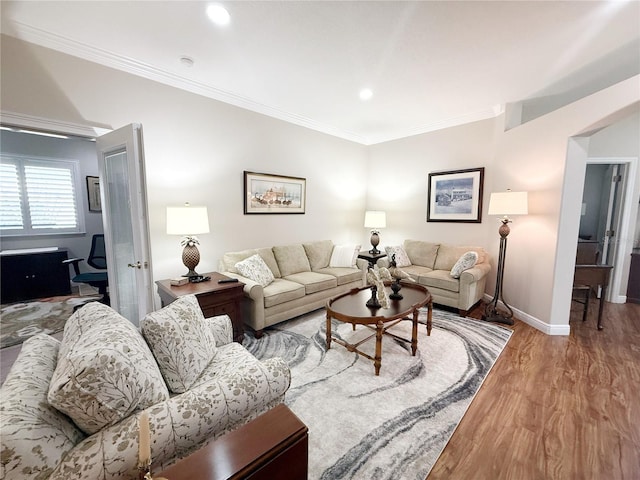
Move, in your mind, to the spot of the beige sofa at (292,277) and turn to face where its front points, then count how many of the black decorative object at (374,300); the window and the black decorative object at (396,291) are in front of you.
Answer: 2

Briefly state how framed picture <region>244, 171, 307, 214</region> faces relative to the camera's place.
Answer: facing the viewer and to the right of the viewer

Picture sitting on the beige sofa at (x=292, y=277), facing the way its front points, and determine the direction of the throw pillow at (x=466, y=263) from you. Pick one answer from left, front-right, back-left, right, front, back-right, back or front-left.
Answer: front-left

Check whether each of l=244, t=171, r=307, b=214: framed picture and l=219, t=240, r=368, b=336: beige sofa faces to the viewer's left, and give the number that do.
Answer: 0

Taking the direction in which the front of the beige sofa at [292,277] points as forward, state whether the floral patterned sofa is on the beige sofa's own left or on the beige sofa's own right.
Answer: on the beige sofa's own right

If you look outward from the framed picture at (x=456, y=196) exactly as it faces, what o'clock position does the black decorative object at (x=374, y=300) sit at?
The black decorative object is roughly at 11 o'clock from the framed picture.

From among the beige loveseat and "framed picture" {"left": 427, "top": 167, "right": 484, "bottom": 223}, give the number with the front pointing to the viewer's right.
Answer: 0

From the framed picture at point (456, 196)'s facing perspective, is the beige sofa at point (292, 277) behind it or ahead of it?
ahead

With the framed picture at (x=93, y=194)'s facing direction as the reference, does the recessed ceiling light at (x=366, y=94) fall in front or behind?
in front

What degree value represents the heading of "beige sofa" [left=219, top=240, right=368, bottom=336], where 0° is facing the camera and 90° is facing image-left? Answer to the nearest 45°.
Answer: approximately 315°

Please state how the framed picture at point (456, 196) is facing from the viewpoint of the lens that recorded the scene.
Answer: facing the viewer and to the left of the viewer
